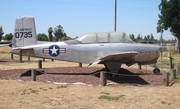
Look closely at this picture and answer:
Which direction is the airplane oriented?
to the viewer's right

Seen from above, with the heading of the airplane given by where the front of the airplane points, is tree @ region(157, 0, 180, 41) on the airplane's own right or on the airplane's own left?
on the airplane's own left
